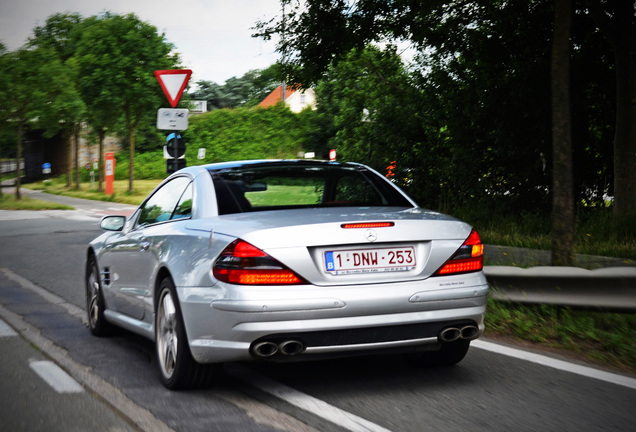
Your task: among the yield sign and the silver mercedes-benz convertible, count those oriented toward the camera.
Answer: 1

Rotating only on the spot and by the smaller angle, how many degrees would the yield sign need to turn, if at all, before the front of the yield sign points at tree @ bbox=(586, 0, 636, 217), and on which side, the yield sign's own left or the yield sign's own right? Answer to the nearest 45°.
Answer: approximately 90° to the yield sign's own left

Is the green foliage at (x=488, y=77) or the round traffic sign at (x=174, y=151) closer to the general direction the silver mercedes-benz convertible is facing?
the round traffic sign

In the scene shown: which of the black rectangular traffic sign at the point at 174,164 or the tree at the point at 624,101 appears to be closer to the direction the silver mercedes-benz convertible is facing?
the black rectangular traffic sign

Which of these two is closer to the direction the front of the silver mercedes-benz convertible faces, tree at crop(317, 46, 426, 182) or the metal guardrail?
the tree

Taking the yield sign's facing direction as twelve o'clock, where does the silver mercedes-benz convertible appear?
The silver mercedes-benz convertible is roughly at 12 o'clock from the yield sign.

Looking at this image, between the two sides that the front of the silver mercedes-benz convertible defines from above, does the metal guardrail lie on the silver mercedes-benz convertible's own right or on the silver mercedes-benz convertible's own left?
on the silver mercedes-benz convertible's own right

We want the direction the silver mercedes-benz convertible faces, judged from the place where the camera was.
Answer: facing away from the viewer and to the left of the viewer
